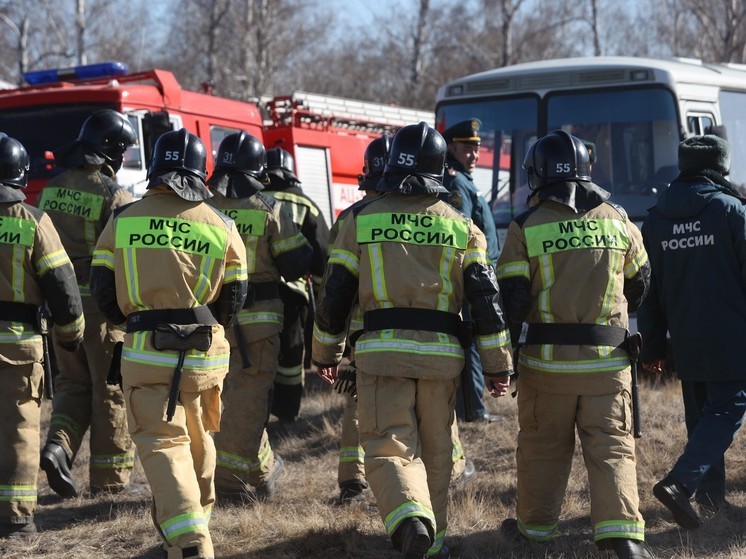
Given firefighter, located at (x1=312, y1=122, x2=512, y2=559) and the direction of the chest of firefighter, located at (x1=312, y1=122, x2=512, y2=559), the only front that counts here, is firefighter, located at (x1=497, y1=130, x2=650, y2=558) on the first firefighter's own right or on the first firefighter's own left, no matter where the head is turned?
on the first firefighter's own right

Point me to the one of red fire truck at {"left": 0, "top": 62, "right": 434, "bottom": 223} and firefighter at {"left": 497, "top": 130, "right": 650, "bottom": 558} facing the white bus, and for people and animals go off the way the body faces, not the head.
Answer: the firefighter

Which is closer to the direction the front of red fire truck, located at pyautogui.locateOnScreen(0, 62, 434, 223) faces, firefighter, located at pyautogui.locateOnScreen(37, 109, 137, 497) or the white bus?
the firefighter

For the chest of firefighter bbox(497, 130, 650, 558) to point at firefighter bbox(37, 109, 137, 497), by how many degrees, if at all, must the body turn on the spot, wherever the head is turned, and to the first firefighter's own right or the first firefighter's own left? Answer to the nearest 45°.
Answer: approximately 90° to the first firefighter's own left

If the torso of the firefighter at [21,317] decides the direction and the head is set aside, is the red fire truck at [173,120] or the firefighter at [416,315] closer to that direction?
the red fire truck

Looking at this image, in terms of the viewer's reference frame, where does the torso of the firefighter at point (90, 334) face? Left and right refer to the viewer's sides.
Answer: facing away from the viewer and to the right of the viewer

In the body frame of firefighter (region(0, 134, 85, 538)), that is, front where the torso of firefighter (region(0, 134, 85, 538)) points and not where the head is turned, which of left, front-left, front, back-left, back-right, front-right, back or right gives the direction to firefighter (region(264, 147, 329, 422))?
front-right

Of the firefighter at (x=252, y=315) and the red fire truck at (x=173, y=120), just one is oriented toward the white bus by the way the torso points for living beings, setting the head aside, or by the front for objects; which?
the firefighter

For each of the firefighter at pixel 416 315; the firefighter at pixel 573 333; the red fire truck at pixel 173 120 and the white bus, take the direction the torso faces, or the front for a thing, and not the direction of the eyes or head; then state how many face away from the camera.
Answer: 2

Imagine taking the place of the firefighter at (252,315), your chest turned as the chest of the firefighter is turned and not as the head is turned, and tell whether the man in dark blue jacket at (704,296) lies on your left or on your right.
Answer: on your right

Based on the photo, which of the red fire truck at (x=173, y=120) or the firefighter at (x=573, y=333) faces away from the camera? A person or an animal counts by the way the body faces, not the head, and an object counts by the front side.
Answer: the firefighter

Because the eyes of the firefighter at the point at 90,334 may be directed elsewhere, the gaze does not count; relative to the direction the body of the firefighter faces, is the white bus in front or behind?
in front

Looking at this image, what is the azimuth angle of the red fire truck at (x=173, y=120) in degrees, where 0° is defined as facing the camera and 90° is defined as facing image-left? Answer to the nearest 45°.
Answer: approximately 45°

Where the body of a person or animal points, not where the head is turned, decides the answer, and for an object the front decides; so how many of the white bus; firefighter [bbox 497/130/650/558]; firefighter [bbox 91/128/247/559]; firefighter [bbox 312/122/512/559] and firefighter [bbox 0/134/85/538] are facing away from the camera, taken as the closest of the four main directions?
4

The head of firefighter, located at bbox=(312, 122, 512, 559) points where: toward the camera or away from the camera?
away from the camera

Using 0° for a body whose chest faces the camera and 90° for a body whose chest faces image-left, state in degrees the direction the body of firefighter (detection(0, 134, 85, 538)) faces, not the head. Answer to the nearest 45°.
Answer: approximately 180°

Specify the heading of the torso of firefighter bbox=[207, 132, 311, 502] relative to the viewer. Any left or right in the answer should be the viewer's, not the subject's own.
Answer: facing away from the viewer and to the right of the viewer

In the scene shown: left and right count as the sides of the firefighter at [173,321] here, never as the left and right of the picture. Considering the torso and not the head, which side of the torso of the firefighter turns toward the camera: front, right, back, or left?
back

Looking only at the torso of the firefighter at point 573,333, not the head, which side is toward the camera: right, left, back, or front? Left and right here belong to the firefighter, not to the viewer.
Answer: back

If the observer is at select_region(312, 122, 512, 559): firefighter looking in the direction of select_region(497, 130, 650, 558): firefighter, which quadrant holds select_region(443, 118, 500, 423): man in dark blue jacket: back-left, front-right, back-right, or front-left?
front-left

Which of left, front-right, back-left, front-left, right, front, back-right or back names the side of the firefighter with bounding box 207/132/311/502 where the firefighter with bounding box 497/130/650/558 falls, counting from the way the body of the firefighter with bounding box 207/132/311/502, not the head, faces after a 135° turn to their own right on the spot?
front-left

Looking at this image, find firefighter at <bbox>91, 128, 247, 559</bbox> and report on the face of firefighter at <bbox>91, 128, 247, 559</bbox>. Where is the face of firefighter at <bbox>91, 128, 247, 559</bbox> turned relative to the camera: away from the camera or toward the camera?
away from the camera
